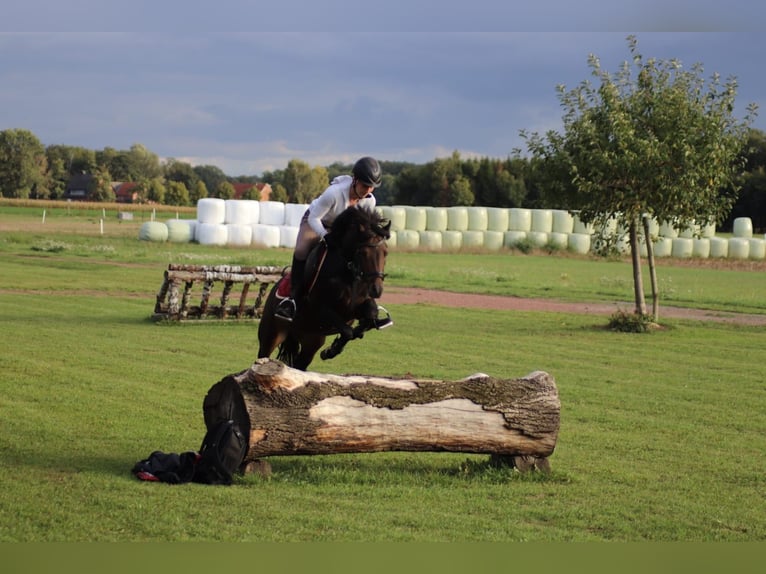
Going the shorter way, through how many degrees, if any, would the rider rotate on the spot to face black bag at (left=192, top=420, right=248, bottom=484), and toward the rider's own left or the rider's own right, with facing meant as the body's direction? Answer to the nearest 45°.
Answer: approximately 45° to the rider's own right

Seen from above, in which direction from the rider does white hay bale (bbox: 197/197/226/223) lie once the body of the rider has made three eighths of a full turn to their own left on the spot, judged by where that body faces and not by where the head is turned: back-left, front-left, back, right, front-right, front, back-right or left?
front

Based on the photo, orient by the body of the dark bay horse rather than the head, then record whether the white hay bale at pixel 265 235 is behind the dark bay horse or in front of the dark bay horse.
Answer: behind

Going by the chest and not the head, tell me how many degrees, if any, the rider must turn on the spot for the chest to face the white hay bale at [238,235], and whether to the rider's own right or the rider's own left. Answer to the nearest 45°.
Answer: approximately 135° to the rider's own left

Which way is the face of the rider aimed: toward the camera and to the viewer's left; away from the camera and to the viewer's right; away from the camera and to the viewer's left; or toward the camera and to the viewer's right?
toward the camera and to the viewer's right

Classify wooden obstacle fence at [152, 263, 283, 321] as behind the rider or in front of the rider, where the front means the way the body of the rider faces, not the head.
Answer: behind

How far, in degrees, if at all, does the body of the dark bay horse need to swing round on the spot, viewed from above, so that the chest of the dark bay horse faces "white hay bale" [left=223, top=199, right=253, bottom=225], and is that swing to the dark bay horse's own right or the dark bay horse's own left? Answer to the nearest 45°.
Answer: approximately 135° to the dark bay horse's own left
